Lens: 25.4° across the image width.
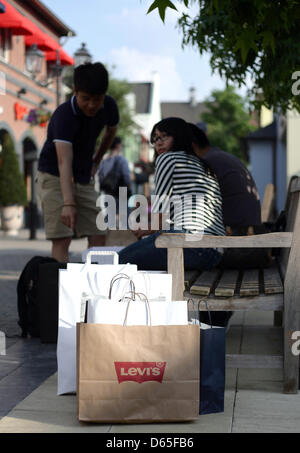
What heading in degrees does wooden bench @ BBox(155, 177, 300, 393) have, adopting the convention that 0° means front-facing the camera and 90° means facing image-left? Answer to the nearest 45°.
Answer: approximately 90°

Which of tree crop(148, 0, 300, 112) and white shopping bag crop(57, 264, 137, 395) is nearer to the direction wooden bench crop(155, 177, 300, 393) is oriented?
the white shopping bag

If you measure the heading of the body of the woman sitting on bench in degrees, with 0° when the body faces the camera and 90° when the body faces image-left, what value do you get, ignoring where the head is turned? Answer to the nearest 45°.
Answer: approximately 135°

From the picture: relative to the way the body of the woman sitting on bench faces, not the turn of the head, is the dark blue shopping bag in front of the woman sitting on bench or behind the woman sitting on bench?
behind

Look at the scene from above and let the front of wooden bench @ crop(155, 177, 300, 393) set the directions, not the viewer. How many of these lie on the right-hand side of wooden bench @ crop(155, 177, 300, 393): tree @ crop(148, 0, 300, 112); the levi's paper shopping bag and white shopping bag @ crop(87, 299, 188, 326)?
1

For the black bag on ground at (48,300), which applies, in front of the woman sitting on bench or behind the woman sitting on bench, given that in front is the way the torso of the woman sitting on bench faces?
in front

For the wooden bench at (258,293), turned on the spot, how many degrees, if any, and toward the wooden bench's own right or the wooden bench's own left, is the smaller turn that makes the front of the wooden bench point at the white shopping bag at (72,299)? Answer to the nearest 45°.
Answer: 0° — it already faces it

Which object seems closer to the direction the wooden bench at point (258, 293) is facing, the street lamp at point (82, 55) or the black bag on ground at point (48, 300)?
the black bag on ground

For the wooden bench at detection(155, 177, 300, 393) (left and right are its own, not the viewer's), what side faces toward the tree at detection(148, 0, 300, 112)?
right

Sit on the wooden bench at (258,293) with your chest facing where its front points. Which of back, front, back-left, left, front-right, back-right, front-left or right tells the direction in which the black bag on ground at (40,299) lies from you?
front-right

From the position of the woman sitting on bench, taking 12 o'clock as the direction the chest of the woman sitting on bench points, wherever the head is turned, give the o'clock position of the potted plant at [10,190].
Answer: The potted plant is roughly at 1 o'clock from the woman sitting on bench.

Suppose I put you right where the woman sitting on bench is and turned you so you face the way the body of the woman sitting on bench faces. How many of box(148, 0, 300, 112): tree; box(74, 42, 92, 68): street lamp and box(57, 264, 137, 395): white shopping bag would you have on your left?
1

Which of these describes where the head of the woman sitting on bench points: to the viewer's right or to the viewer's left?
to the viewer's left
